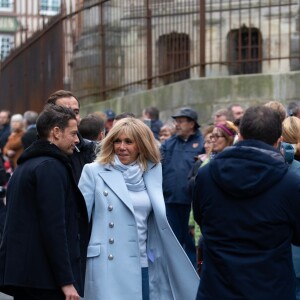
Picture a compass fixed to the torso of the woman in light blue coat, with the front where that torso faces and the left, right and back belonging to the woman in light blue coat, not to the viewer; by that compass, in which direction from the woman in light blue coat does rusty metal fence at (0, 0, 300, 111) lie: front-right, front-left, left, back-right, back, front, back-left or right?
back

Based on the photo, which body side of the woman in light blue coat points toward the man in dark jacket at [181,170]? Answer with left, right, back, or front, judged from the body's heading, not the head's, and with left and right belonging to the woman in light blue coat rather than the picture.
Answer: back

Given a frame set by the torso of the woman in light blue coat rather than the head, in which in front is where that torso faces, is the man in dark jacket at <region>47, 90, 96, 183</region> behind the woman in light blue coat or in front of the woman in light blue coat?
behind

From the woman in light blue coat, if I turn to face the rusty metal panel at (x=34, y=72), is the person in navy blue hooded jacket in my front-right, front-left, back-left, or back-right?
back-right

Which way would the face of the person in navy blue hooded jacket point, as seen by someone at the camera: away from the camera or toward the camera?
away from the camera

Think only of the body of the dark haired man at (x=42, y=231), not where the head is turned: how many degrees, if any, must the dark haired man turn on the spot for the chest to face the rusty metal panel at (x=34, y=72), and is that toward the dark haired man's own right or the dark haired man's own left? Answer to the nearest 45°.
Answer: approximately 90° to the dark haired man's own left

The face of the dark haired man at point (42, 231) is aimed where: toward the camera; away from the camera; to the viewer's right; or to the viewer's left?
to the viewer's right

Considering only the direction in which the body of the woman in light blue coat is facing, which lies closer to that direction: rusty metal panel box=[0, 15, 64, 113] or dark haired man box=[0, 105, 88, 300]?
the dark haired man

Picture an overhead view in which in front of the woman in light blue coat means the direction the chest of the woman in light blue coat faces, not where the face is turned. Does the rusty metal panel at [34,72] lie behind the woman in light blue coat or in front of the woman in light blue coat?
behind

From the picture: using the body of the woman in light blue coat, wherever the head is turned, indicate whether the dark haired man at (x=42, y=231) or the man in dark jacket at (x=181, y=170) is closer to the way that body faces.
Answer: the dark haired man

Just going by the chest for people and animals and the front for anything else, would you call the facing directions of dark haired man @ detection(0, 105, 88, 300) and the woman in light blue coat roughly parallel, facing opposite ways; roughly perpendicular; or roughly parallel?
roughly perpendicular

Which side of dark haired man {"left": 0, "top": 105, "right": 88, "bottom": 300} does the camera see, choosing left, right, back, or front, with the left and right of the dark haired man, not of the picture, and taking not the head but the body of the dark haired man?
right

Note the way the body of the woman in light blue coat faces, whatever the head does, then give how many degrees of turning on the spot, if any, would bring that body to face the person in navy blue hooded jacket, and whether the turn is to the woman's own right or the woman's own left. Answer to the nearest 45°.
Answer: approximately 45° to the woman's own left
